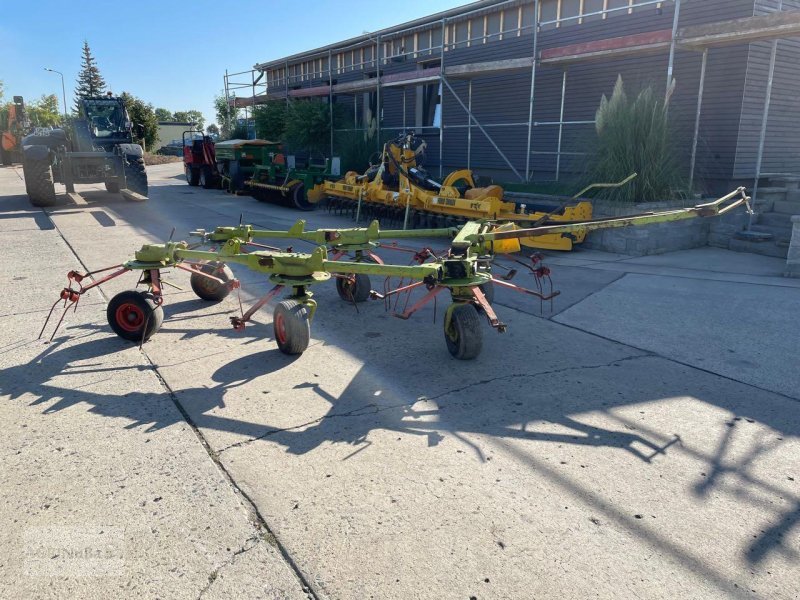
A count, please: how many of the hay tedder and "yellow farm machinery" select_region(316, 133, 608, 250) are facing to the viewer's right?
1

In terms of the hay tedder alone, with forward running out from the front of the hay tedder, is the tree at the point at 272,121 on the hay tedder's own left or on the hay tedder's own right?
on the hay tedder's own left

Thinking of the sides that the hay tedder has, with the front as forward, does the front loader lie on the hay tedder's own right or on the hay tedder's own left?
on the hay tedder's own left

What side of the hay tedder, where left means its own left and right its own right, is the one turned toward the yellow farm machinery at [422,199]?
left

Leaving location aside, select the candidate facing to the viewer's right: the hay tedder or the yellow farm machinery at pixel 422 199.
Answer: the hay tedder

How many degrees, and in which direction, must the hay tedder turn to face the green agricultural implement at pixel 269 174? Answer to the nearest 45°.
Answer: approximately 90° to its left

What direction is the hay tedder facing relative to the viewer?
to the viewer's right
